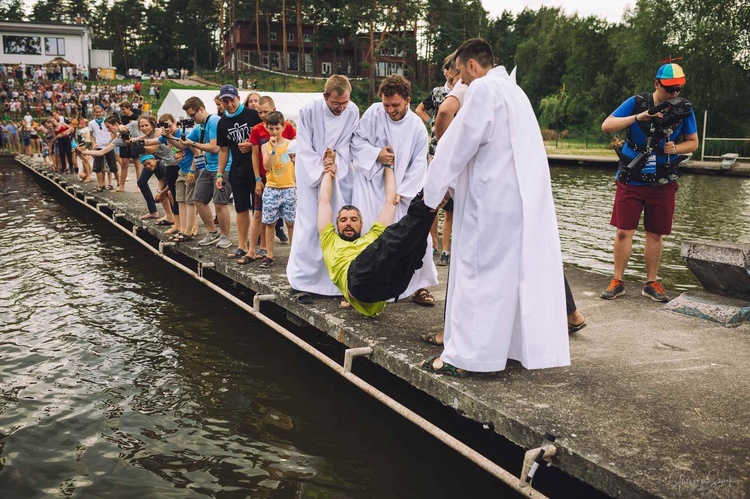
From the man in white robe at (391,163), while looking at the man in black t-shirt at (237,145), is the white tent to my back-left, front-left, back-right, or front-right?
front-right

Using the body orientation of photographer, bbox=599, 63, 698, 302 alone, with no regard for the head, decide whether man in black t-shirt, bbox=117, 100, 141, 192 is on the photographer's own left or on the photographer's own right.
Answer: on the photographer's own right

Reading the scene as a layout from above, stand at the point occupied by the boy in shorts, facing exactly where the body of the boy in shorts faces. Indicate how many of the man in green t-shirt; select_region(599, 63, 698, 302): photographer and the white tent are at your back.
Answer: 1

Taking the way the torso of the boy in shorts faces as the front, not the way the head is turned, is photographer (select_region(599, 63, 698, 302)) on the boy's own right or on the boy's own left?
on the boy's own left

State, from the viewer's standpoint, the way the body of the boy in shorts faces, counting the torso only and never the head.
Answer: toward the camera

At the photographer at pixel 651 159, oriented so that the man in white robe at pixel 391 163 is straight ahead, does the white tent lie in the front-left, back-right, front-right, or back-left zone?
front-right

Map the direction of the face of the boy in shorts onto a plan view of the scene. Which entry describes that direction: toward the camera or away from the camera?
toward the camera

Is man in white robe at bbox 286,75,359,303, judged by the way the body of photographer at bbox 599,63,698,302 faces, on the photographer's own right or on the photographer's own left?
on the photographer's own right

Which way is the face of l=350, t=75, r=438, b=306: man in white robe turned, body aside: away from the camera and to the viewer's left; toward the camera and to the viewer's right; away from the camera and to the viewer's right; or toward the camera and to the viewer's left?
toward the camera and to the viewer's left
